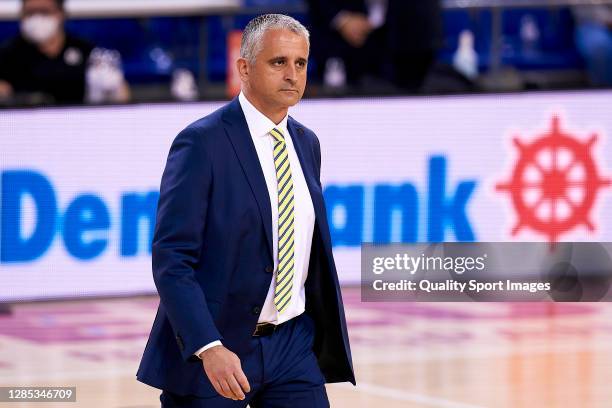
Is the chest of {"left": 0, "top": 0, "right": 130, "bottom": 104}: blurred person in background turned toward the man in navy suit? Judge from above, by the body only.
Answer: yes

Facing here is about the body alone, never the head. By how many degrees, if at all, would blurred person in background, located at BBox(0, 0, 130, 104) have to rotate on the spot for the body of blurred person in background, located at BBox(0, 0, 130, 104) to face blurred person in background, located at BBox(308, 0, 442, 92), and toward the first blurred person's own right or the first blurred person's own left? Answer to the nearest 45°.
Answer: approximately 90° to the first blurred person's own left

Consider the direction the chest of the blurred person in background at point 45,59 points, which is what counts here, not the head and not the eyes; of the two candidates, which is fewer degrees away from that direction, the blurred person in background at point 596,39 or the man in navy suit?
the man in navy suit

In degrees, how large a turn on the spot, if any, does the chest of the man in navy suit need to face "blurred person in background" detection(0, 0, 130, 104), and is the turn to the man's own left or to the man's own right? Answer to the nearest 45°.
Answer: approximately 135° to the man's own left

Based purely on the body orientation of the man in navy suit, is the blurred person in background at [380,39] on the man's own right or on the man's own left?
on the man's own left

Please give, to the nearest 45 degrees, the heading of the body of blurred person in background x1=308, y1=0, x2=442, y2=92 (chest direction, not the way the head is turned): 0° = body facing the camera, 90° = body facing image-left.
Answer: approximately 45°

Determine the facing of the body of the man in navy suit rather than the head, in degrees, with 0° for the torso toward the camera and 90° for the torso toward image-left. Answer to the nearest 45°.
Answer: approximately 315°
